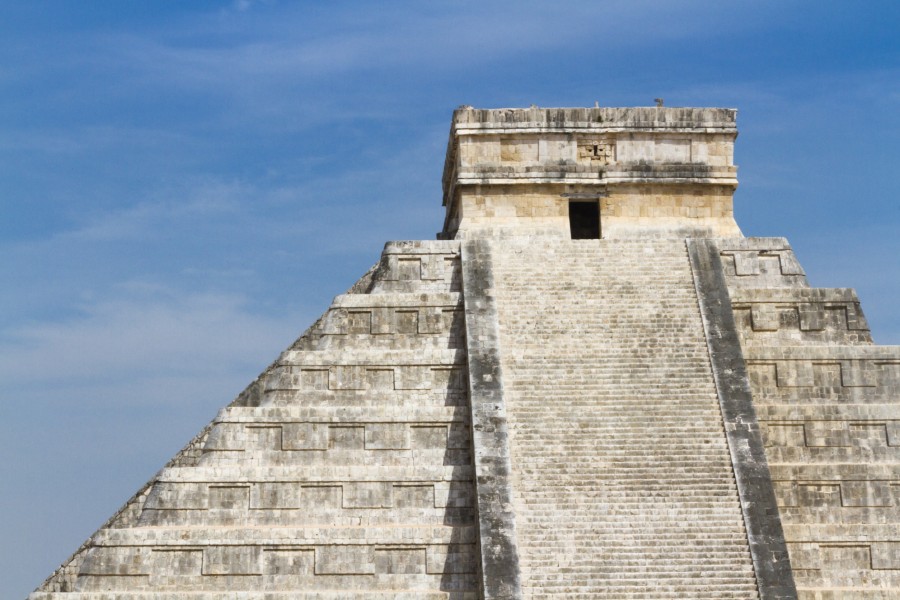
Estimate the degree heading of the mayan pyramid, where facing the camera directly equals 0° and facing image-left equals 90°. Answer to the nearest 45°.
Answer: approximately 0°
